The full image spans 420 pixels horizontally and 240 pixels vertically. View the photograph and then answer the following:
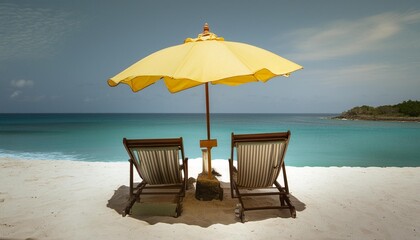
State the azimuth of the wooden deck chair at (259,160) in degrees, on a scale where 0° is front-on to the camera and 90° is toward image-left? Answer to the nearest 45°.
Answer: approximately 180°

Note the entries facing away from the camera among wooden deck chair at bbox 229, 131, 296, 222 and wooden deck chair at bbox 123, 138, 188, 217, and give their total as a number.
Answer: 2

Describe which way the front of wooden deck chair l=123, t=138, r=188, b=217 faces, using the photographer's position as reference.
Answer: facing away from the viewer

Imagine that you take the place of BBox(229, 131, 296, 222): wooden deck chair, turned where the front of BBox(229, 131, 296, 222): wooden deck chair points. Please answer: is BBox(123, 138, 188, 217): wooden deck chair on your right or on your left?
on your left

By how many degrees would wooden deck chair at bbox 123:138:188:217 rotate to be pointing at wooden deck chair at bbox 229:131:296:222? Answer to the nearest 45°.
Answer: approximately 90° to its right
